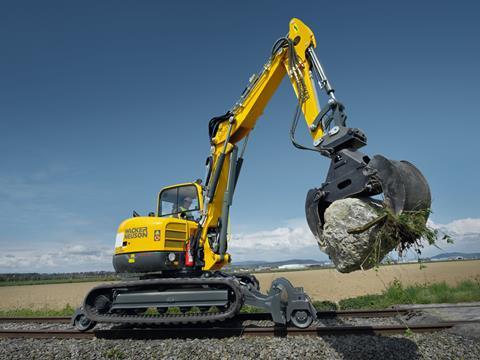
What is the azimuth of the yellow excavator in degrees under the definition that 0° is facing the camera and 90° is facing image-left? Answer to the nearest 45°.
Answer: approximately 270°
